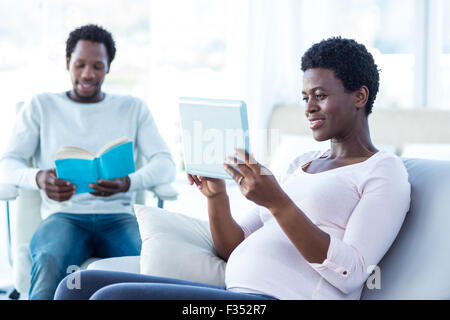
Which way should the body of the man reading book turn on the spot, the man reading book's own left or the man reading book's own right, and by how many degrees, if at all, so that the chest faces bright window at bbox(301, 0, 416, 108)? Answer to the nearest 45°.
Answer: approximately 135° to the man reading book's own left

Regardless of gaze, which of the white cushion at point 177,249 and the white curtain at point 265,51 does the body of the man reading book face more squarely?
the white cushion

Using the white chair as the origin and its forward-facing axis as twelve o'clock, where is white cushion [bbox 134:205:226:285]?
The white cushion is roughly at 11 o'clock from the white chair.

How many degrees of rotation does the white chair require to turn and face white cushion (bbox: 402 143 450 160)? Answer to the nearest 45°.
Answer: approximately 90° to its left

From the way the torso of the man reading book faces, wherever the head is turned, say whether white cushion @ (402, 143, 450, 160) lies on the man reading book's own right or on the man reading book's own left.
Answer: on the man reading book's own left

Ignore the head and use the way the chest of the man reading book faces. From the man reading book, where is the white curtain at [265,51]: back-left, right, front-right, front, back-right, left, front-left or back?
back-left

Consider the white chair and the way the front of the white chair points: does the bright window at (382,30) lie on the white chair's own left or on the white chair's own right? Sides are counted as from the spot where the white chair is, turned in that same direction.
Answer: on the white chair's own left

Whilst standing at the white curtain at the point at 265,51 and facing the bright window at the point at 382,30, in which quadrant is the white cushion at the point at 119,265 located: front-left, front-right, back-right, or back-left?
back-right

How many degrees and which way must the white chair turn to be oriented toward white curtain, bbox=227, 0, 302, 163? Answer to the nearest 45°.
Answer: approximately 135° to its left
